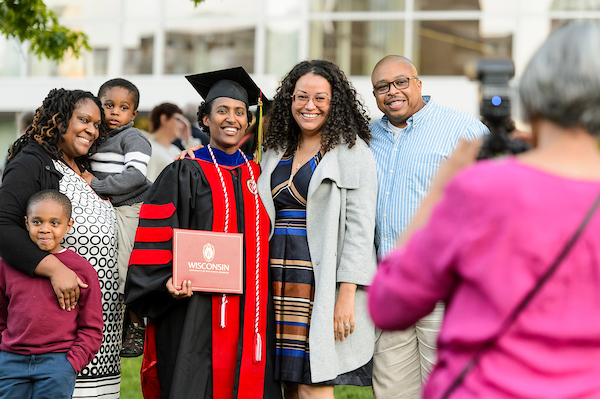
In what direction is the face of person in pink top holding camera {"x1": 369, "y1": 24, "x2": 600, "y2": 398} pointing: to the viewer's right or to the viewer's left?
to the viewer's left

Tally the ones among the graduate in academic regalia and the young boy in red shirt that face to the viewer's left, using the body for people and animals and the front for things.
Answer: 0

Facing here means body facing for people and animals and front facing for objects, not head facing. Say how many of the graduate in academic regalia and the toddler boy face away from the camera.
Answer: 0

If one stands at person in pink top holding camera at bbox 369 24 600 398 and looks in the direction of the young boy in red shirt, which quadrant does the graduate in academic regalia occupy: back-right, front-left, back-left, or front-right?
front-right

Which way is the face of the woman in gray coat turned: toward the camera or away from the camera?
toward the camera

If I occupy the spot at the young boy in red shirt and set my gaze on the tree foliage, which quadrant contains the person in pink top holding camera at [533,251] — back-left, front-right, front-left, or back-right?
back-right

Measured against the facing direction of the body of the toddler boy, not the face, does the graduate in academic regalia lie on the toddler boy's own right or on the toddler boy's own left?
on the toddler boy's own left

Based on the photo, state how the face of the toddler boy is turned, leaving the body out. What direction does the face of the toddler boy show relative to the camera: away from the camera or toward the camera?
toward the camera

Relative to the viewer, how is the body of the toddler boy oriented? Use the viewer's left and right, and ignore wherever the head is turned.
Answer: facing the viewer and to the left of the viewer

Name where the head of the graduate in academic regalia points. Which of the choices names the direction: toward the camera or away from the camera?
toward the camera

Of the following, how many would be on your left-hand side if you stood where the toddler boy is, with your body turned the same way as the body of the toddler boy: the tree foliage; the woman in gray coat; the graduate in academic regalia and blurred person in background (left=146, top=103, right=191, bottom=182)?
2

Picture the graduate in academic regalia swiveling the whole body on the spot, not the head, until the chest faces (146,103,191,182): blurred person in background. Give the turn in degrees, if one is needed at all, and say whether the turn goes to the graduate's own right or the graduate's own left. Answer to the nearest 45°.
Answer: approximately 135° to the graduate's own left

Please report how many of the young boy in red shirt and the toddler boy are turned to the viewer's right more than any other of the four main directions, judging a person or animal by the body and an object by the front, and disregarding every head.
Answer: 0

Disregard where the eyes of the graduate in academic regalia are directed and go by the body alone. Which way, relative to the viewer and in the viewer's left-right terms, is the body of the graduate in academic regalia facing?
facing the viewer and to the right of the viewer

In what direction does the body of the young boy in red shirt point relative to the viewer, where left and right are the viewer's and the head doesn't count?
facing the viewer

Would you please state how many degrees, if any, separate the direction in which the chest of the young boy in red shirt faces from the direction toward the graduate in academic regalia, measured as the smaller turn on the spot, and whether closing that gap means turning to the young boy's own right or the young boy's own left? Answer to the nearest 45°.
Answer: approximately 90° to the young boy's own left
